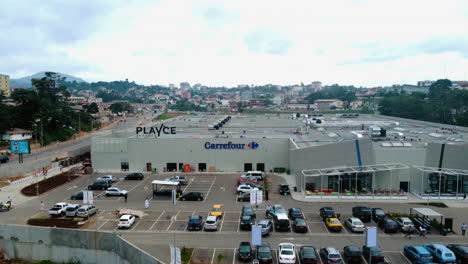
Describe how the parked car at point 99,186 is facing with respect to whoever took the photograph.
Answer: facing to the left of the viewer

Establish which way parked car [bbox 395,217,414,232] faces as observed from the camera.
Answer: facing away from the viewer and to the left of the viewer

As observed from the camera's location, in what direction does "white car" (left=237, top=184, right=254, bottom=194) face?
facing to the right of the viewer

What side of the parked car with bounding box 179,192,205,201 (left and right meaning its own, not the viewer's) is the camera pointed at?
left

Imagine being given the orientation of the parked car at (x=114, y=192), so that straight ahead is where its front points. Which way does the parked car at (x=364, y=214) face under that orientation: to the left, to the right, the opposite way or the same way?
to the left
